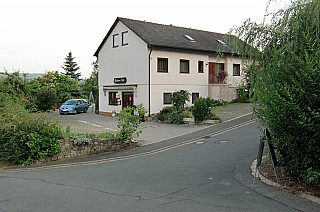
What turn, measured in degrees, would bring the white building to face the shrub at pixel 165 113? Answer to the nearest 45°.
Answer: approximately 45° to its left

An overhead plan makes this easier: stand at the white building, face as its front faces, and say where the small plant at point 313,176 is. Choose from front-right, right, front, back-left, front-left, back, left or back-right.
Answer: front-left

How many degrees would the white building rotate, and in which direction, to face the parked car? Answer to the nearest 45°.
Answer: approximately 90° to its right

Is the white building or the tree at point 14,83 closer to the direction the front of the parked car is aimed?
the tree

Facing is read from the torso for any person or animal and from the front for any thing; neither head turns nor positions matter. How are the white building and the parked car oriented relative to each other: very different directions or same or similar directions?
same or similar directions

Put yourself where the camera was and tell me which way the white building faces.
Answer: facing the viewer and to the left of the viewer

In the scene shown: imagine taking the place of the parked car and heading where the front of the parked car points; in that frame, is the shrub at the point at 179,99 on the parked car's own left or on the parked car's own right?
on the parked car's own left

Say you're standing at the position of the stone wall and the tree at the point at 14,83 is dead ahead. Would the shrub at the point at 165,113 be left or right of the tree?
right

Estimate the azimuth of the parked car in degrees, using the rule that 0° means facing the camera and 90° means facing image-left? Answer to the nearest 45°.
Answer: approximately 45°

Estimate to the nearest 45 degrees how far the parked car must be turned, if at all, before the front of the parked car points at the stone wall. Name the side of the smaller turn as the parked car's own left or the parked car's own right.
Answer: approximately 45° to the parked car's own left
